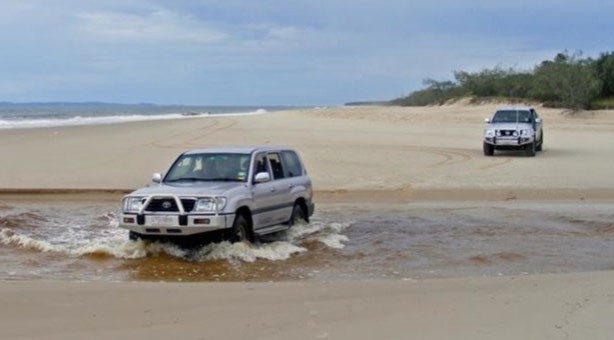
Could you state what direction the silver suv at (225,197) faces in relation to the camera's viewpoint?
facing the viewer and to the left of the viewer

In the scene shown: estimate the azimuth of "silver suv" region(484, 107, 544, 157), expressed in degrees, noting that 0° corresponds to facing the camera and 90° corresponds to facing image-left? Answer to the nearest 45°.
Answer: approximately 0°
